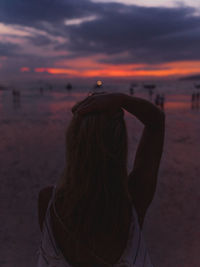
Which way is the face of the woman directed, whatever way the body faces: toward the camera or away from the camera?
away from the camera

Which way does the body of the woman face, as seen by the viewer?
away from the camera
